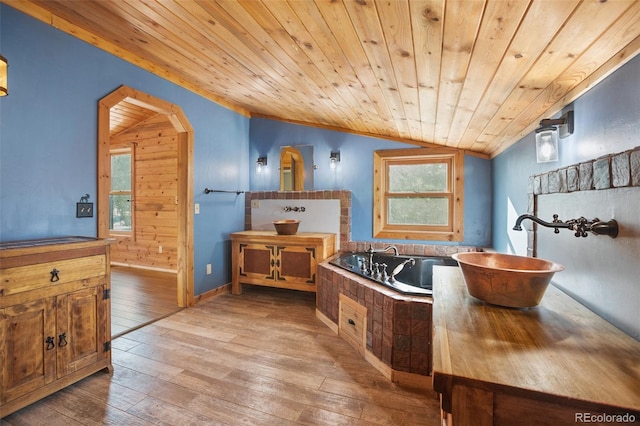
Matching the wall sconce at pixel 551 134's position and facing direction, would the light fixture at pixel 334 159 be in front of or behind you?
in front

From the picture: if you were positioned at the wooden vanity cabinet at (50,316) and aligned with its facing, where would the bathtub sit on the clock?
The bathtub is roughly at 11 o'clock from the wooden vanity cabinet.

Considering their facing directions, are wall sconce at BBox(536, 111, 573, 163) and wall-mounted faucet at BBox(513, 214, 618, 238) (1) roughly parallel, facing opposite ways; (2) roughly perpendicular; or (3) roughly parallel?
roughly parallel

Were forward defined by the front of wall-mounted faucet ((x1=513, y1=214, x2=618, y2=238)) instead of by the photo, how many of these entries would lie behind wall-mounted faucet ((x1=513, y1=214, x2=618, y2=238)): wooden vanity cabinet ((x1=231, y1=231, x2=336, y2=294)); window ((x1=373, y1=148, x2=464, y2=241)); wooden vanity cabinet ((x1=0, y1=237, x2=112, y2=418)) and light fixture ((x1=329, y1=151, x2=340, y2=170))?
0

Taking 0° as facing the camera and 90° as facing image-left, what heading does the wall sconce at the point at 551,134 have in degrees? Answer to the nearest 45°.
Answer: approximately 90°

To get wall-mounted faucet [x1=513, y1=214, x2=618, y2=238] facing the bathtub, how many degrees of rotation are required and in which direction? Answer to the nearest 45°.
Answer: approximately 45° to its right

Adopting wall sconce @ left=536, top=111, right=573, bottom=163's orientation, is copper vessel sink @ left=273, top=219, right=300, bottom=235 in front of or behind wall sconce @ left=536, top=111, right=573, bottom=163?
in front

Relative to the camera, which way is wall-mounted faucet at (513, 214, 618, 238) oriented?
to the viewer's left

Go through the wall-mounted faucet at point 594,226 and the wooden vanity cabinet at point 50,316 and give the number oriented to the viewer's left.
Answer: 1

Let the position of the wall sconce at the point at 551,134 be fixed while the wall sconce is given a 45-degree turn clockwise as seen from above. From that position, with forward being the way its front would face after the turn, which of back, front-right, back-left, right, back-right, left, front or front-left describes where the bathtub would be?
front

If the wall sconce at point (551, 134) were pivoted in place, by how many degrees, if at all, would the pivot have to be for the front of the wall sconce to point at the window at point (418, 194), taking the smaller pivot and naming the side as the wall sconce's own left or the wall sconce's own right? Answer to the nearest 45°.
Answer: approximately 45° to the wall sconce's own right

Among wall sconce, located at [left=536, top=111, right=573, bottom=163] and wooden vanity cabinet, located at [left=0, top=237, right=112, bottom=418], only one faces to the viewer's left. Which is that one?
the wall sconce

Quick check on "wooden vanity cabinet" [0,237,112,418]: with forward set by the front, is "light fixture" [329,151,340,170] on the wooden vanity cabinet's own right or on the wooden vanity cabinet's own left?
on the wooden vanity cabinet's own left

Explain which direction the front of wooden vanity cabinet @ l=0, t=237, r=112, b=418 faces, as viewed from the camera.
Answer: facing the viewer and to the right of the viewer

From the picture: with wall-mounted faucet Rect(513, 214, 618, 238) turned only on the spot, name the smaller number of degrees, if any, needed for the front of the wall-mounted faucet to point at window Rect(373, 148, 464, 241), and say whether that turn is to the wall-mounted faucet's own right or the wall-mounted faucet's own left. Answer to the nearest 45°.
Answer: approximately 45° to the wall-mounted faucet's own right

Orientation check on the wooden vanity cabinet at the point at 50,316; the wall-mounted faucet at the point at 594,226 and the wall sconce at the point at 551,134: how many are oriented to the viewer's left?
2
